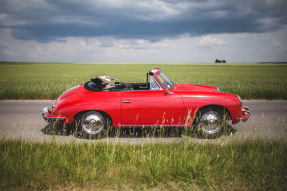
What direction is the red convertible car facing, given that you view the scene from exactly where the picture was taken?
facing to the right of the viewer
